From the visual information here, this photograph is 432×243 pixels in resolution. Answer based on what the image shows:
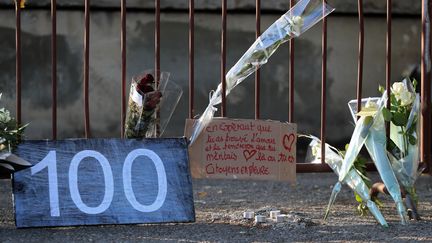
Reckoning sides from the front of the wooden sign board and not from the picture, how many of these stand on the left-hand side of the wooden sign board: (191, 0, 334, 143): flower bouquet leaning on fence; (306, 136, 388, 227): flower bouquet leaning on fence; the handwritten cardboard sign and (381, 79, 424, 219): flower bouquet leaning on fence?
4

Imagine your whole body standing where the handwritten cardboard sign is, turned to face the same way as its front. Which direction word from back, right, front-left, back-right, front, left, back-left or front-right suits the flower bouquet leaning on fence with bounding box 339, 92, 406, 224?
left

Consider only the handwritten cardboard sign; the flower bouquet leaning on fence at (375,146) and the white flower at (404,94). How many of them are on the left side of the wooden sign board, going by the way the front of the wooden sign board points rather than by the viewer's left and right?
3

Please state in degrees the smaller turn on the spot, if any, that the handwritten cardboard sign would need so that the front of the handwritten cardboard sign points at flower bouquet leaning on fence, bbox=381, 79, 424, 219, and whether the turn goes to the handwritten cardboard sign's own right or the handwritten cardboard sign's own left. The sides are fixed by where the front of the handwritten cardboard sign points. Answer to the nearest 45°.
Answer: approximately 90° to the handwritten cardboard sign's own left

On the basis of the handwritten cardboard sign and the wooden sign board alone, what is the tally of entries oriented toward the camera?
2

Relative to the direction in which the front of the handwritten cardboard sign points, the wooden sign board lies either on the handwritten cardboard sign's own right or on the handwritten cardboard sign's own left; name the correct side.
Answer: on the handwritten cardboard sign's own right

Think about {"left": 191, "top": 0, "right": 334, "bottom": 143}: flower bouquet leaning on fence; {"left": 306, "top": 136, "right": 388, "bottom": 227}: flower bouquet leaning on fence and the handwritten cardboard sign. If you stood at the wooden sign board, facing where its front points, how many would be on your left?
3

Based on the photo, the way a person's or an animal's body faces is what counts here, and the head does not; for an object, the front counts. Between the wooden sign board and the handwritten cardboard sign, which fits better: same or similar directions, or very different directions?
same or similar directions

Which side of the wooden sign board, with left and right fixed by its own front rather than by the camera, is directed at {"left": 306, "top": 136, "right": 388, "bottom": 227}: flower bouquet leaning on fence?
left

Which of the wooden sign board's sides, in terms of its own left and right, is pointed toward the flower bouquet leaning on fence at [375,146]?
left

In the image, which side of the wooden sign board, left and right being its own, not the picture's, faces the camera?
front
